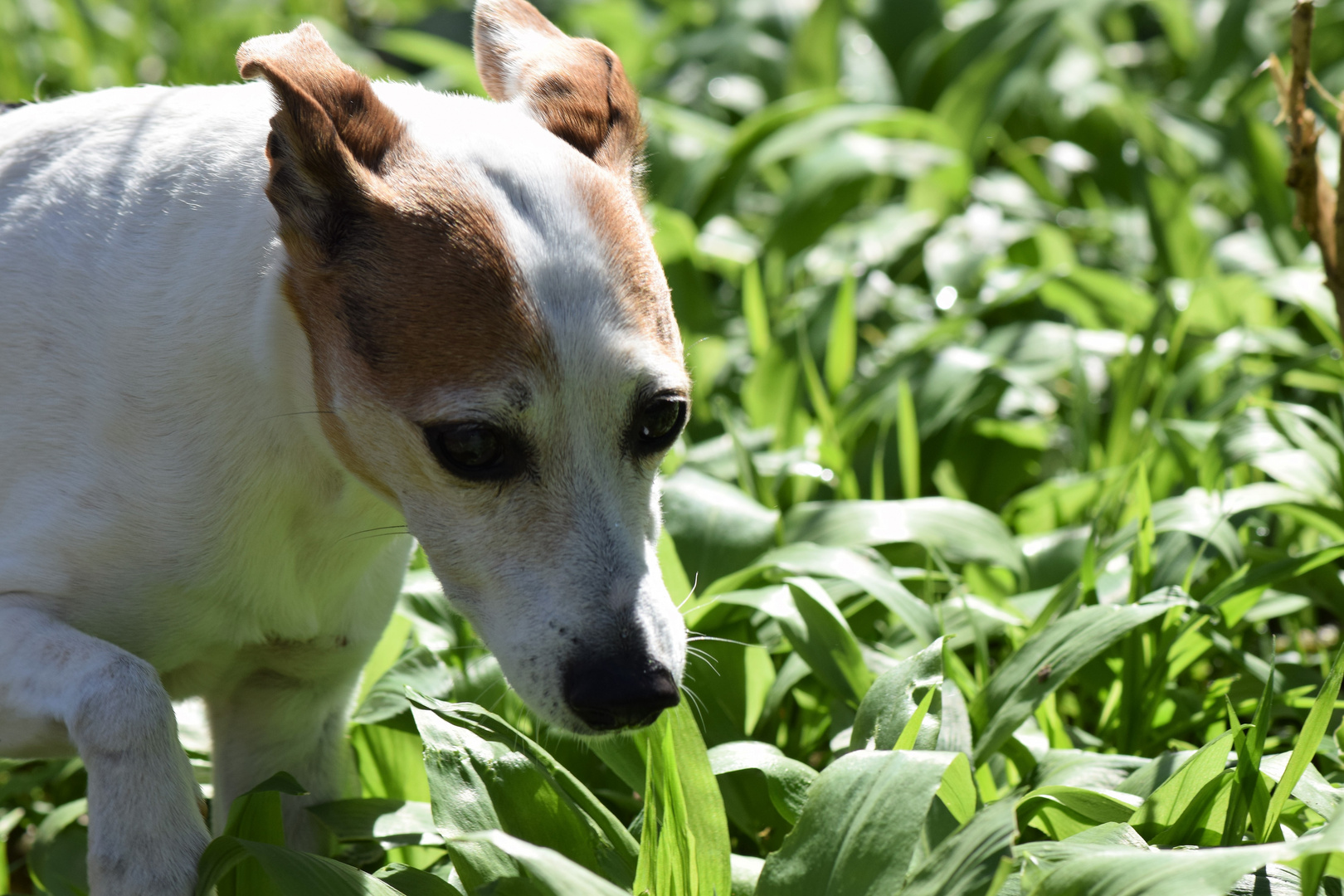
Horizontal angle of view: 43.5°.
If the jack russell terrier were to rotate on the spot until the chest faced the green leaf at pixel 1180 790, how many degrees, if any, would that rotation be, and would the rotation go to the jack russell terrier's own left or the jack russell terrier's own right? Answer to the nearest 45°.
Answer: approximately 45° to the jack russell terrier's own left

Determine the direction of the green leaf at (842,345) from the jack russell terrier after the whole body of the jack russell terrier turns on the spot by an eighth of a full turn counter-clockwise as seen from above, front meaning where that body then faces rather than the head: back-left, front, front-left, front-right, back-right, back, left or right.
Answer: front-left

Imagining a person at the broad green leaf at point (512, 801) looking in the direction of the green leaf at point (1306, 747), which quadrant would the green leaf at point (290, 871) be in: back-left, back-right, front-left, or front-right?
back-right

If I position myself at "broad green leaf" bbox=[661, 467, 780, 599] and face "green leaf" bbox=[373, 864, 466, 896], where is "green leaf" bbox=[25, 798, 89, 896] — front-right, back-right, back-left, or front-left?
front-right

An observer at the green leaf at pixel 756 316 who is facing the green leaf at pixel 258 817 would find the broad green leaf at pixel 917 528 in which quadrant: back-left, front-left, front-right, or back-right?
front-left

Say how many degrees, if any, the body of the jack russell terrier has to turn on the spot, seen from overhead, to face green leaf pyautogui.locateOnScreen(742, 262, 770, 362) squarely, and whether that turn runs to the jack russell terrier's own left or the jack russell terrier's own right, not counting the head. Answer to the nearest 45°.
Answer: approximately 90° to the jack russell terrier's own left

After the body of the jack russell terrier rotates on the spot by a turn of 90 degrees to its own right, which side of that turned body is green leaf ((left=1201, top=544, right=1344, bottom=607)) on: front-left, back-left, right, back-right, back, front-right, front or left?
back-left

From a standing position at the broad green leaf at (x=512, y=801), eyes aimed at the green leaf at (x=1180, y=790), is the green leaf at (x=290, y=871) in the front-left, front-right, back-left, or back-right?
back-right

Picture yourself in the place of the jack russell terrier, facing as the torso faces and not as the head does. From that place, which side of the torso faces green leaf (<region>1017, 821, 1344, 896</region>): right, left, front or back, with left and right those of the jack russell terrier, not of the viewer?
front

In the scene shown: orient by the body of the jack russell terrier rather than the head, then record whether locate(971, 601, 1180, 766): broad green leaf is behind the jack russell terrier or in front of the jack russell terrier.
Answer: in front

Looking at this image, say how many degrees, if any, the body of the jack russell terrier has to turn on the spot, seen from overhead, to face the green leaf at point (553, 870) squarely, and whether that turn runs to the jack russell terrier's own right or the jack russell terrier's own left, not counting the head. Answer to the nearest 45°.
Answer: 0° — it already faces it

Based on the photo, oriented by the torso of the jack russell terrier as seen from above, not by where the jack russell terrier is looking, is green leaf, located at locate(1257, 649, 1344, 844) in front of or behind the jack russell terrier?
in front

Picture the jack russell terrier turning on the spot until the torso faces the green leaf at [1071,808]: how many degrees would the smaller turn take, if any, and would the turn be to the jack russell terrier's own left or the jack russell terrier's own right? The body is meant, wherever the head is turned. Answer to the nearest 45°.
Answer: approximately 45° to the jack russell terrier's own left

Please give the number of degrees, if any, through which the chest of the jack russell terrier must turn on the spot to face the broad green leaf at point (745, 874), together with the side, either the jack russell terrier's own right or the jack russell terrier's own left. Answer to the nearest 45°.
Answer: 0° — it already faces it
